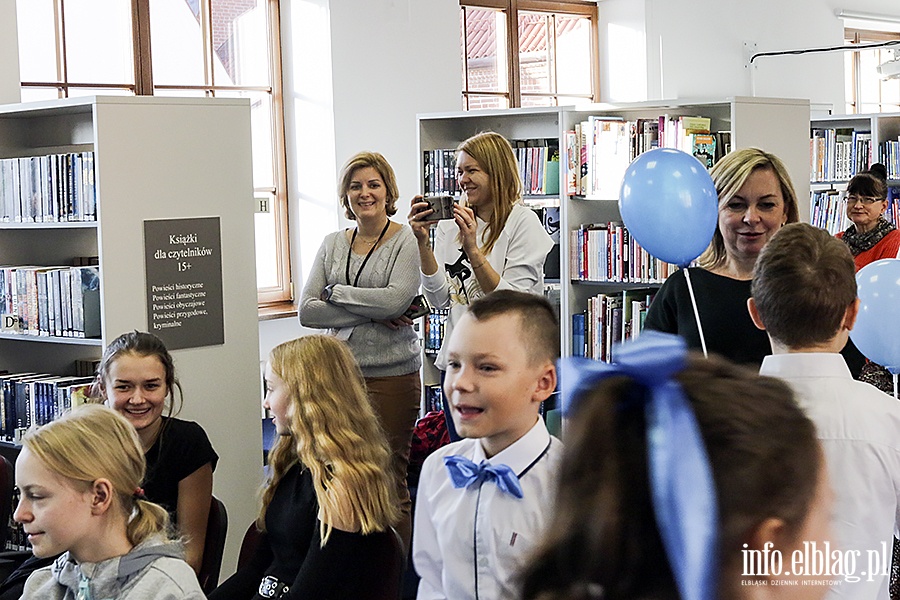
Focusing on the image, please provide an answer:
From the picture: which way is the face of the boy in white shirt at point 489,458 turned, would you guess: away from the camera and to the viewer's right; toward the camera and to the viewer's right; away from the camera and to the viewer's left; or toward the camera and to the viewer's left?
toward the camera and to the viewer's left

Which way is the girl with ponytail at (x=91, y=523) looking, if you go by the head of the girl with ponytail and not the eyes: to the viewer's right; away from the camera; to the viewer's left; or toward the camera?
to the viewer's left

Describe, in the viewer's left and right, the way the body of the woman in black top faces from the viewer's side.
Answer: facing the viewer

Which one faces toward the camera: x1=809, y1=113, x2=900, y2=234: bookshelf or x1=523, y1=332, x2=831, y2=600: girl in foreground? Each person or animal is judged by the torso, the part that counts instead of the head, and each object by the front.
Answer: the bookshelf

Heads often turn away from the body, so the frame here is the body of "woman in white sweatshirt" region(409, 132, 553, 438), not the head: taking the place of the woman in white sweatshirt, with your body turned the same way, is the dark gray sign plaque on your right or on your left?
on your right

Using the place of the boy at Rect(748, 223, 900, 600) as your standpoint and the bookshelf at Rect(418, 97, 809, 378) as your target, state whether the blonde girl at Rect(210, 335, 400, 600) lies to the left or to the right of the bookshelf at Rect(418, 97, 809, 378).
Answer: left

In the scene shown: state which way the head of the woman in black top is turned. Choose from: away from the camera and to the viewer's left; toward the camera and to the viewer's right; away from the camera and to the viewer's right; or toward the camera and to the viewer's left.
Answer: toward the camera and to the viewer's left

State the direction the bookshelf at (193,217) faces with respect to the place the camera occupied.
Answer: facing the viewer and to the left of the viewer

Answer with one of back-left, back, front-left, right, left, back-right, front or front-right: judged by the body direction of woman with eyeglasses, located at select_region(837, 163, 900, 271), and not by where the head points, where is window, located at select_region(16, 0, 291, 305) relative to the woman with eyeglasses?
front-right

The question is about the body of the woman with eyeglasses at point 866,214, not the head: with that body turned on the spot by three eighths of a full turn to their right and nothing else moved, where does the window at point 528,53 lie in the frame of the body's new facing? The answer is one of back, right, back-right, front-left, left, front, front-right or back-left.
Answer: front-left

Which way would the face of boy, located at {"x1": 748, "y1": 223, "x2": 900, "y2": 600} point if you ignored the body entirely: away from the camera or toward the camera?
away from the camera

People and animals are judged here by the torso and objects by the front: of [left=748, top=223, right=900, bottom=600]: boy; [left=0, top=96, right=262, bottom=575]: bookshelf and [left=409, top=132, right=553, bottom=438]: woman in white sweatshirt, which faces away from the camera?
the boy

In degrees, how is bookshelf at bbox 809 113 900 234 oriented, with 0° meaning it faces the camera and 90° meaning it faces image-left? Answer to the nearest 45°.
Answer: approximately 0°

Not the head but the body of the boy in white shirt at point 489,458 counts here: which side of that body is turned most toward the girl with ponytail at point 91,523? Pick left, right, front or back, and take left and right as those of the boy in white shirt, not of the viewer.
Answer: right

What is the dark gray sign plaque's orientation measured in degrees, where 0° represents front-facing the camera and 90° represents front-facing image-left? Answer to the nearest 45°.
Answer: approximately 0°

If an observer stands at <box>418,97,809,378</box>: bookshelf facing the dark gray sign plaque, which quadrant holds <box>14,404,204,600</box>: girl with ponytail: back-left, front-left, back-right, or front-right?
front-left

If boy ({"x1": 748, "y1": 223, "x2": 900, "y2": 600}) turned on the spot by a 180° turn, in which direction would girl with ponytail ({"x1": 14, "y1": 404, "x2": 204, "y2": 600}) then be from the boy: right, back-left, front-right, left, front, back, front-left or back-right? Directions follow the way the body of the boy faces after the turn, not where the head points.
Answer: right

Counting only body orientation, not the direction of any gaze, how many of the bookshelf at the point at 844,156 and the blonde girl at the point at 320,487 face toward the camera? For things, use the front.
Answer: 1
